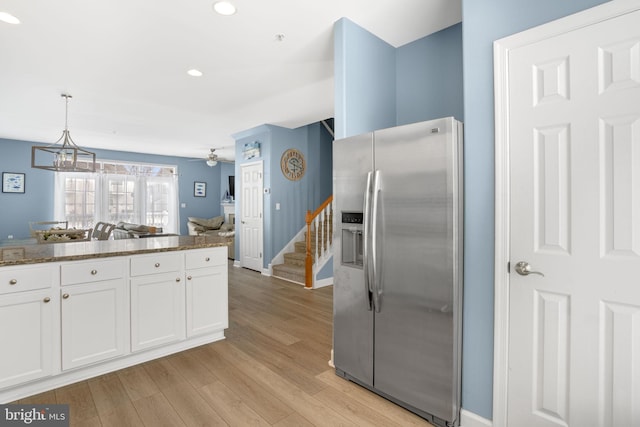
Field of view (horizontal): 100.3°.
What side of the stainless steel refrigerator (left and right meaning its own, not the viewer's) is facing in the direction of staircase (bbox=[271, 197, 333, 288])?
right

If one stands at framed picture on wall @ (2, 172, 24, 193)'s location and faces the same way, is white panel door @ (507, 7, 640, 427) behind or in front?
in front

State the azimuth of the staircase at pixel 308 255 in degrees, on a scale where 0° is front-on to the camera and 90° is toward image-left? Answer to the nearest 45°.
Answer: approximately 45°

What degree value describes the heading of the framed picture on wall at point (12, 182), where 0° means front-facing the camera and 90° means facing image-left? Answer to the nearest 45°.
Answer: approximately 0°

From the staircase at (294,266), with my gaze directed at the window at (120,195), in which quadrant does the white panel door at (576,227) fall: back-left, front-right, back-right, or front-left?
back-left

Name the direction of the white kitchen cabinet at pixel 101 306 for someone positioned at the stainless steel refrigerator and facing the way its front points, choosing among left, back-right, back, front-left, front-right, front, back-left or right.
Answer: front-right

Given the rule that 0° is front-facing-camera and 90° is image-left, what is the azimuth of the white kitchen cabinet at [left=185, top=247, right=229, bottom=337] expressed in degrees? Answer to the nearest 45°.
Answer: approximately 315°

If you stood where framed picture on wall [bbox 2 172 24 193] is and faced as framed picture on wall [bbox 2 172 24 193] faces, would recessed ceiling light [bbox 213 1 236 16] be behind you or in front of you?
in front

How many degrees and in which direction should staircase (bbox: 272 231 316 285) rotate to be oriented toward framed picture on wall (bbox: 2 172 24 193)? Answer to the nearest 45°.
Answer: approximately 45° to its right

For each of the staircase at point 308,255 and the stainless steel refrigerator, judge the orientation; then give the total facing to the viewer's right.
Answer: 0

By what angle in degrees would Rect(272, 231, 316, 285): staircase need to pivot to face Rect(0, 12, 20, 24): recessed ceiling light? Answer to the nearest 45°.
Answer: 0° — it already faces it

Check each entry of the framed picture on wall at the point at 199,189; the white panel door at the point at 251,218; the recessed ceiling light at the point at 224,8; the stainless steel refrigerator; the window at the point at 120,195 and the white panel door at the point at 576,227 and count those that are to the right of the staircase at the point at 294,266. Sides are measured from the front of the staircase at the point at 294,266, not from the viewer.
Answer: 3
